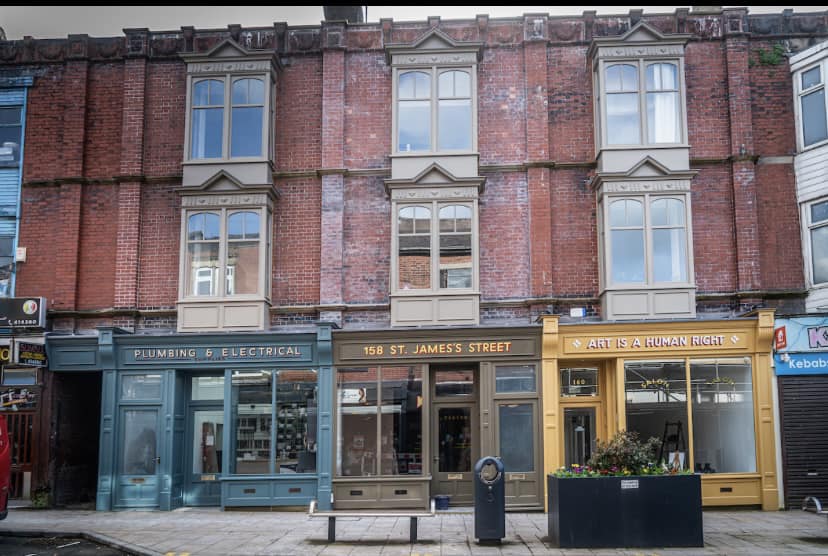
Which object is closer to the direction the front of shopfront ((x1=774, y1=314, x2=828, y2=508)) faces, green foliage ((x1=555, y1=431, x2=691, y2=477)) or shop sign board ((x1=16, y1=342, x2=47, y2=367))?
the green foliage

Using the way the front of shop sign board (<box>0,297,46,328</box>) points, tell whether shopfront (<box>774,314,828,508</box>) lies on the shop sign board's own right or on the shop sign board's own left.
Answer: on the shop sign board's own left

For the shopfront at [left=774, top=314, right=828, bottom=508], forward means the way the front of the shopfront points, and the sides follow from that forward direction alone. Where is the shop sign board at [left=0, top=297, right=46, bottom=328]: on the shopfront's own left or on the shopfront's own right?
on the shopfront's own right

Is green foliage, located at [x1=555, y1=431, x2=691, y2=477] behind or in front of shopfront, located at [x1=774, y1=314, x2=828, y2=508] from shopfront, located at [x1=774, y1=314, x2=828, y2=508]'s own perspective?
in front

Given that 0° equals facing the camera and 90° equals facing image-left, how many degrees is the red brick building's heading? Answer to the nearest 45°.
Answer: approximately 0°

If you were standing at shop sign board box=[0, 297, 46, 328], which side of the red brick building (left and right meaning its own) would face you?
right

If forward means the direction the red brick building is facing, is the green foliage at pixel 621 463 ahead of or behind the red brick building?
ahead

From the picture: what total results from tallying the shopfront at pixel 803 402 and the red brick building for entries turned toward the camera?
2

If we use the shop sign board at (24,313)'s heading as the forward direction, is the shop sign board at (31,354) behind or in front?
in front

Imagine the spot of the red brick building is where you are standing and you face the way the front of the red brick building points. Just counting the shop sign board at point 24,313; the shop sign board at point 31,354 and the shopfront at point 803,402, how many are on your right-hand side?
2

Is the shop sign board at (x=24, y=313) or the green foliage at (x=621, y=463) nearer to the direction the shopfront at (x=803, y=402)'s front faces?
the green foliage

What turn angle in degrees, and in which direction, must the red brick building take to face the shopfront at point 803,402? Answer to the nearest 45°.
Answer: approximately 90° to its left
